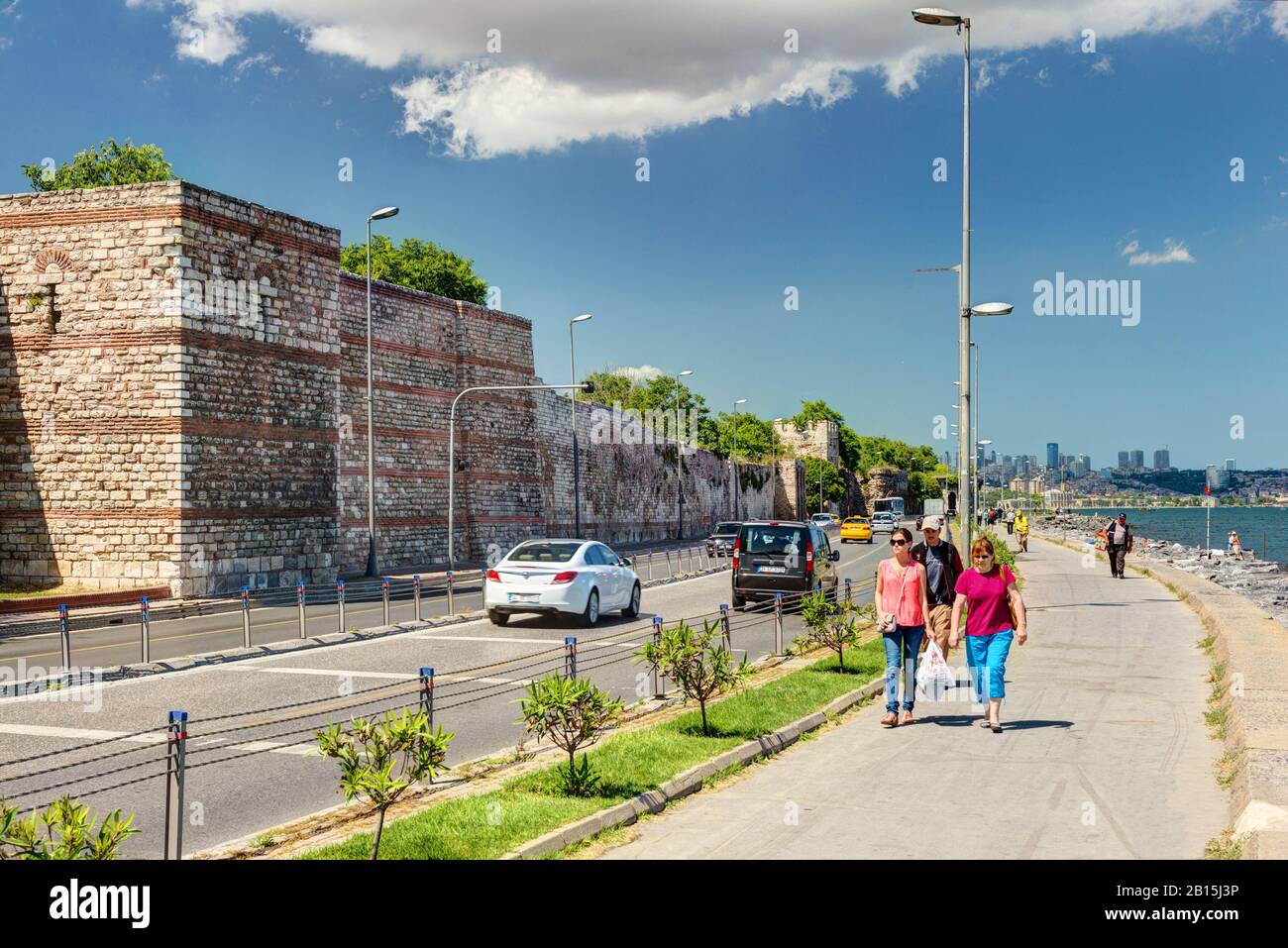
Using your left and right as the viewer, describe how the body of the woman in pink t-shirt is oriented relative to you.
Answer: facing the viewer

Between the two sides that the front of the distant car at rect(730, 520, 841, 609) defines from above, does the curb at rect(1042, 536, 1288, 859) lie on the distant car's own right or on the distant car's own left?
on the distant car's own right

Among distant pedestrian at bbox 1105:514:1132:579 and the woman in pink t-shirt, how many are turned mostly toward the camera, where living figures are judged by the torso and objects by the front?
2

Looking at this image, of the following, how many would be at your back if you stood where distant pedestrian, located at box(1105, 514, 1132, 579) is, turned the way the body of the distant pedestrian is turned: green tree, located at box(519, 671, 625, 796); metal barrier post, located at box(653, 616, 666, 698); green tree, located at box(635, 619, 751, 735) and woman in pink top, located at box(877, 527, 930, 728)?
0

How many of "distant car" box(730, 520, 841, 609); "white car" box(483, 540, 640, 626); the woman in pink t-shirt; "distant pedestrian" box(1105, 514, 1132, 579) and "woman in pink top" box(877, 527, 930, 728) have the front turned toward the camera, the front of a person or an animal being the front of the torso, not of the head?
3

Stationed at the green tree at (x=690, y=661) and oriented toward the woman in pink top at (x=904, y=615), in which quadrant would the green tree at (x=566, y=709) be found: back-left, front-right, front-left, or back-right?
back-right

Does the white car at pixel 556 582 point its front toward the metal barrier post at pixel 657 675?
no

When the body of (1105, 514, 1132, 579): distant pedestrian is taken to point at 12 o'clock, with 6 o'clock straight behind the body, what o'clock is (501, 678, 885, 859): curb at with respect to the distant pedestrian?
The curb is roughly at 12 o'clock from the distant pedestrian.

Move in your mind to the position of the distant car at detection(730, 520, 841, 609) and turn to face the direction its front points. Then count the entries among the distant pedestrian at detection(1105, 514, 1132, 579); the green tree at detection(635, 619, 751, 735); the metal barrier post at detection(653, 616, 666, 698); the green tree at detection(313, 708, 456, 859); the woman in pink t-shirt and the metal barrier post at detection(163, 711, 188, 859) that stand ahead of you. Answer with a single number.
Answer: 1

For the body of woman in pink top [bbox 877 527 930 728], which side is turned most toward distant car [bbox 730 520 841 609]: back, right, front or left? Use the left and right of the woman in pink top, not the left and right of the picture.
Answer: back

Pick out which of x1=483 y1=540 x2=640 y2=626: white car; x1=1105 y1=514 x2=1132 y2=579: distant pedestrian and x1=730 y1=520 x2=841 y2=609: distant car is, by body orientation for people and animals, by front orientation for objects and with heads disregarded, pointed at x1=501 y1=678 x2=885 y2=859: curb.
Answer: the distant pedestrian

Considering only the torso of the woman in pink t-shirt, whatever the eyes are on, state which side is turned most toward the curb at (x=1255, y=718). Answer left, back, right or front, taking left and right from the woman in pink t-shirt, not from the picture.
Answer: left

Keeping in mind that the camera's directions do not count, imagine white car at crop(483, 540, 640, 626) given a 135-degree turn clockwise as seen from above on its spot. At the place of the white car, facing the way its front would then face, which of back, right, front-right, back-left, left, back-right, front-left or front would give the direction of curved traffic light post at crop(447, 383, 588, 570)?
back

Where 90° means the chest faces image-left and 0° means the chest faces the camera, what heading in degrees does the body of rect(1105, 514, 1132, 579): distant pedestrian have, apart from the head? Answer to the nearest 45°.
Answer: approximately 0°

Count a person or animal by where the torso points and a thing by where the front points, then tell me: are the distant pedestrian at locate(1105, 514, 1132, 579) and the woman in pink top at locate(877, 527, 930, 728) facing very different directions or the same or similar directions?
same or similar directions

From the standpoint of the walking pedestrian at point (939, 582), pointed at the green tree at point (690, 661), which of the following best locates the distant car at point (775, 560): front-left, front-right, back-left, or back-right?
back-right

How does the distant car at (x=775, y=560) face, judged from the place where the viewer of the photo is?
facing away from the viewer and to the right of the viewer

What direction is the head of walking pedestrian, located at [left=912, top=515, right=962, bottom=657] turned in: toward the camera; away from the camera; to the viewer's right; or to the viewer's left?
toward the camera

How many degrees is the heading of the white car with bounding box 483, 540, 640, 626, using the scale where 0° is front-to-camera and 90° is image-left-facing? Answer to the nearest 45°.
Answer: approximately 225°
